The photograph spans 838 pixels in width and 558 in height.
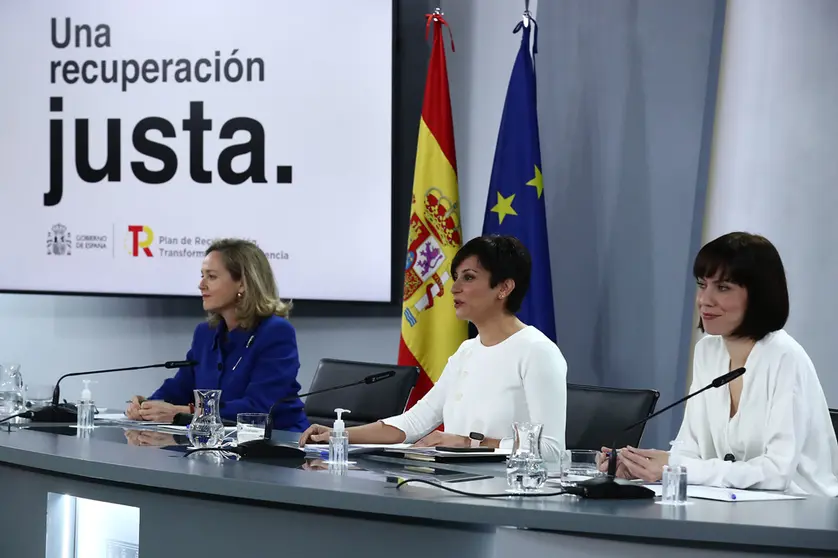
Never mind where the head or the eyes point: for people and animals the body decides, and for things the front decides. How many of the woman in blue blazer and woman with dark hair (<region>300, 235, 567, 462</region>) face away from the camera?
0

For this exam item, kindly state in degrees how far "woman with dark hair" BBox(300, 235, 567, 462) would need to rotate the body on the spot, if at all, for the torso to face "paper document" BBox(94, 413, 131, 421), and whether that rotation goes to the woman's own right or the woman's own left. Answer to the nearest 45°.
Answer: approximately 45° to the woman's own right

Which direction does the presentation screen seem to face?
toward the camera

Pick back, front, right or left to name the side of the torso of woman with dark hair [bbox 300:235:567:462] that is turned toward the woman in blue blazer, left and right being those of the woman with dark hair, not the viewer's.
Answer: right

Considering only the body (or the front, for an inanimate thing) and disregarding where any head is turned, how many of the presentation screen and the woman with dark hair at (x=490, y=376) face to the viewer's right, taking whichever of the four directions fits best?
0

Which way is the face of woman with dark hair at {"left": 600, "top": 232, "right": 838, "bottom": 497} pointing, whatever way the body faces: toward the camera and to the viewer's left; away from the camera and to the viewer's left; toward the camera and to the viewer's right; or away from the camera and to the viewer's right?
toward the camera and to the viewer's left

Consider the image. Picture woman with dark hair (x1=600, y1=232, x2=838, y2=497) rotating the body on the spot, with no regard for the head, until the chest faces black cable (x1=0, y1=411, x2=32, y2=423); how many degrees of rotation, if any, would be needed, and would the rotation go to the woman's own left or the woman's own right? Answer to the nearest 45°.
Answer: approximately 45° to the woman's own right

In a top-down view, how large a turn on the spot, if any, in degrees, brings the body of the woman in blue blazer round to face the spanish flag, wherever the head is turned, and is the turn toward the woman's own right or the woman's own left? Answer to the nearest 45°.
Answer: approximately 180°

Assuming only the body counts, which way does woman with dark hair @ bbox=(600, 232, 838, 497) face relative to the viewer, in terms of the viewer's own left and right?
facing the viewer and to the left of the viewer
